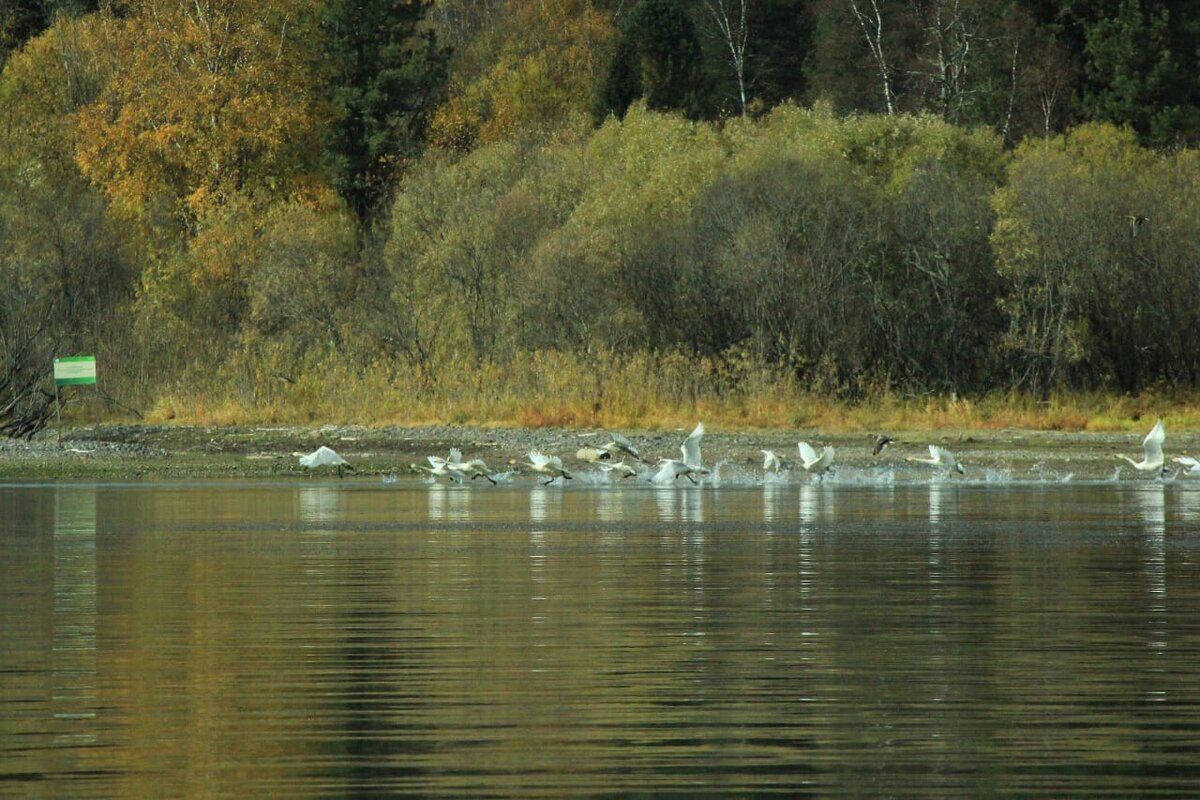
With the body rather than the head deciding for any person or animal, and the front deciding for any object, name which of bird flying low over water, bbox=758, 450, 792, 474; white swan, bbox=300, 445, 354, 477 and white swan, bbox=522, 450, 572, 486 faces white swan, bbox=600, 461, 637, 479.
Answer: the bird flying low over water

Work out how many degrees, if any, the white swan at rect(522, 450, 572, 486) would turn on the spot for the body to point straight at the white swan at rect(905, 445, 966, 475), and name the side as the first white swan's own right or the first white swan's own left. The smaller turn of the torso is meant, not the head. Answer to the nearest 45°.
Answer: approximately 180°

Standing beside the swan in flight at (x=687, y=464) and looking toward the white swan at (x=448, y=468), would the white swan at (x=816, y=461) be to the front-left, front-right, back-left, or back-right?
back-right

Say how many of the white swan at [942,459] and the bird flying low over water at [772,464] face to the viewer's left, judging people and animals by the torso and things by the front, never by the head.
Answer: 2

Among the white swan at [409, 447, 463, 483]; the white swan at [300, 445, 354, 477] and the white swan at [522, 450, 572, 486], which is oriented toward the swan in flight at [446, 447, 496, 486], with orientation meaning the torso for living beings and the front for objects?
the white swan at [522, 450, 572, 486]

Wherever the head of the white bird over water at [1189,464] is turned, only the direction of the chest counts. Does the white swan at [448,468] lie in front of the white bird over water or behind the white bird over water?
in front

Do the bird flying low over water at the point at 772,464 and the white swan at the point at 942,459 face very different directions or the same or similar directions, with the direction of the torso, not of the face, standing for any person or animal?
same or similar directions

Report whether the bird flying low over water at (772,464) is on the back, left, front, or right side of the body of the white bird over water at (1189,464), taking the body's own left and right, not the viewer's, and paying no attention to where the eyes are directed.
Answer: front

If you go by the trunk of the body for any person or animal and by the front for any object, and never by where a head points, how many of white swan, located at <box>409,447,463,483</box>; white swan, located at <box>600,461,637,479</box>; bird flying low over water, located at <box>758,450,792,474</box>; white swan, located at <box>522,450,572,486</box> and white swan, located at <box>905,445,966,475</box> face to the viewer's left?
5

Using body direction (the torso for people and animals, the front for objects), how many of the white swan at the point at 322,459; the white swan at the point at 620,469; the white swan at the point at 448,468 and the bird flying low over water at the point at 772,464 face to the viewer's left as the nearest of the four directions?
4

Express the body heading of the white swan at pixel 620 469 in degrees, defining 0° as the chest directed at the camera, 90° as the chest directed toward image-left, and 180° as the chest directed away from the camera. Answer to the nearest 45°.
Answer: approximately 90°

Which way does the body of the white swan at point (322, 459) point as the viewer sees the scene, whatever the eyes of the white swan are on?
to the viewer's left

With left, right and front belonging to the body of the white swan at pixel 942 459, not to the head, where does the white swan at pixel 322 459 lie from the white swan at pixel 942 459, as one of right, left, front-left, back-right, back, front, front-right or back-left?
front

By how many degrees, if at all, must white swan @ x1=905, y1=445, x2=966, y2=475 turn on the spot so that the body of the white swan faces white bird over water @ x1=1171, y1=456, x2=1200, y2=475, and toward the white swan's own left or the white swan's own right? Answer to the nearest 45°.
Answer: approximately 180°

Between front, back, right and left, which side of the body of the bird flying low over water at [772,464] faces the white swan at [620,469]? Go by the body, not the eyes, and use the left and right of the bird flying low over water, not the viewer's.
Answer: front

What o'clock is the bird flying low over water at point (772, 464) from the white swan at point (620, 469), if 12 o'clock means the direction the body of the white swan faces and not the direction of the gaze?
The bird flying low over water is roughly at 6 o'clock from the white swan.

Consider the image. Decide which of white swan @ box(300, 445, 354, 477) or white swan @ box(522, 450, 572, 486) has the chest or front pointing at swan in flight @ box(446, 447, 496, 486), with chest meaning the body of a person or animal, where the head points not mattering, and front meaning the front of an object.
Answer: white swan @ box(522, 450, 572, 486)

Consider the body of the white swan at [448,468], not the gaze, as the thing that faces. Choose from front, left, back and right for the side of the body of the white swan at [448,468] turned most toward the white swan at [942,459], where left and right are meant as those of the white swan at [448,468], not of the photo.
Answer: back

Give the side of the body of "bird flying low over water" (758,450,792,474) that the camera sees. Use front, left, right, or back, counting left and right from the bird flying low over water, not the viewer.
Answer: left

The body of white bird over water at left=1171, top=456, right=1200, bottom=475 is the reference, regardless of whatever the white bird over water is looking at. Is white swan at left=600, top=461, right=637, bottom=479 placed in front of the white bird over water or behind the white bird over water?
in front
